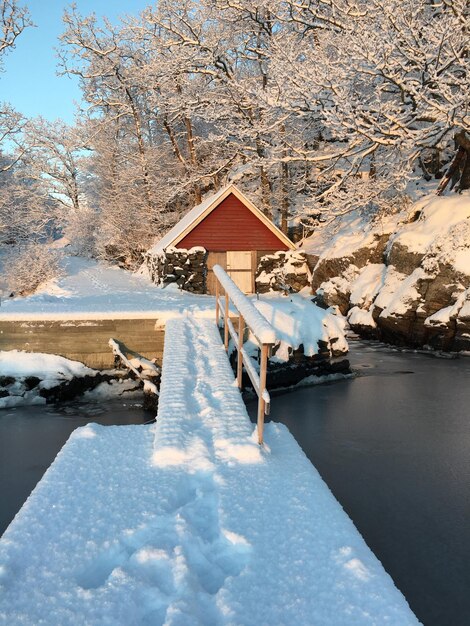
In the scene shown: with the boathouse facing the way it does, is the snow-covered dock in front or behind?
in front

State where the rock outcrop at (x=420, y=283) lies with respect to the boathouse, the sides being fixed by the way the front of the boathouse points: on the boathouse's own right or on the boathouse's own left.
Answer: on the boathouse's own left

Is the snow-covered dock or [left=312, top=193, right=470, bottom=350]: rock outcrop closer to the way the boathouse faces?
the snow-covered dock

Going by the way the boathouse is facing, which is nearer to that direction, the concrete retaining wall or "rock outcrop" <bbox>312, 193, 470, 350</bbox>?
the concrete retaining wall

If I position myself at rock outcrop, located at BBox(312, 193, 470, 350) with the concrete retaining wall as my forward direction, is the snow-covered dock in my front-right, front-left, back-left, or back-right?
front-left

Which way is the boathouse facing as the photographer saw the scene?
facing the viewer

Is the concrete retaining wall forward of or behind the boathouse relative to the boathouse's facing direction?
forward

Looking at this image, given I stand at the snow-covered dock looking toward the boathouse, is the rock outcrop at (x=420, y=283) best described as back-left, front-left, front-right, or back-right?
front-right
